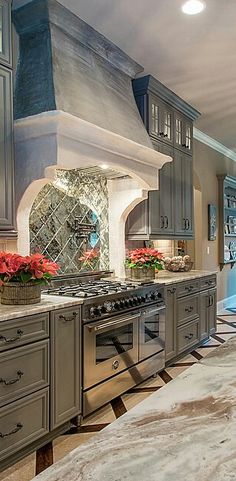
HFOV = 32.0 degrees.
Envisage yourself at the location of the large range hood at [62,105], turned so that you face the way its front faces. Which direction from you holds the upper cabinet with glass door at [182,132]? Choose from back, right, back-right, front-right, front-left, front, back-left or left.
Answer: left

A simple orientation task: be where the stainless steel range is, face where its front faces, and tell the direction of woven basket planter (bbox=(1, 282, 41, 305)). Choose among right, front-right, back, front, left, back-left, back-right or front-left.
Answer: right

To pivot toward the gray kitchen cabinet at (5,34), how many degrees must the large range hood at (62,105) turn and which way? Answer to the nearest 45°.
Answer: approximately 90° to its right

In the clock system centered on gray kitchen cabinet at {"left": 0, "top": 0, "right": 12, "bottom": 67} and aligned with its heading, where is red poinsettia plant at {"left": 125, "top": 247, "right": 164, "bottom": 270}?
The red poinsettia plant is roughly at 9 o'clock from the gray kitchen cabinet.

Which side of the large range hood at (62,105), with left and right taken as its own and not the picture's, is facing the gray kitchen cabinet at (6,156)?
right
